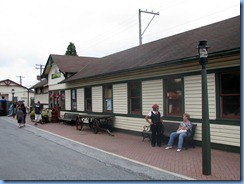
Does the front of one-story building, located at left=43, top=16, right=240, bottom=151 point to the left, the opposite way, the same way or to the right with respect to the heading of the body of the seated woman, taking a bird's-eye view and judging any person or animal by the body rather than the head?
the same way

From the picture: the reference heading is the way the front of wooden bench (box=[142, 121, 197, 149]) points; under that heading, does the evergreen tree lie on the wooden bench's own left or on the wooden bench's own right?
on the wooden bench's own right

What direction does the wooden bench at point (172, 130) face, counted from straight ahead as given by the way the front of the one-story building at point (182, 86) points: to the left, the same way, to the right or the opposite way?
the same way

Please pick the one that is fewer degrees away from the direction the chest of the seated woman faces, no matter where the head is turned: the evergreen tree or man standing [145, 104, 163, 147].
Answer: the man standing

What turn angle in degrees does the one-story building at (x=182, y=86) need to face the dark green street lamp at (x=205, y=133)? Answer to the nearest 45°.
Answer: approximately 45° to its left

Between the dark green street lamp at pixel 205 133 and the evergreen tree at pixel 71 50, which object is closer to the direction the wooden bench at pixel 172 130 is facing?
the dark green street lamp

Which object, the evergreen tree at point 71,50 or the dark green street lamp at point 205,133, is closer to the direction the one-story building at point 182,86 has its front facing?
the dark green street lamp

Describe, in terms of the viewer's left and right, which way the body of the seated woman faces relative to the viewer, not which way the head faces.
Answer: facing the viewer and to the left of the viewer

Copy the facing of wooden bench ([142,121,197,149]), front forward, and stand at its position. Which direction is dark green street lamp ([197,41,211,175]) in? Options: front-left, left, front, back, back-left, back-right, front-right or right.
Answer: front-left
